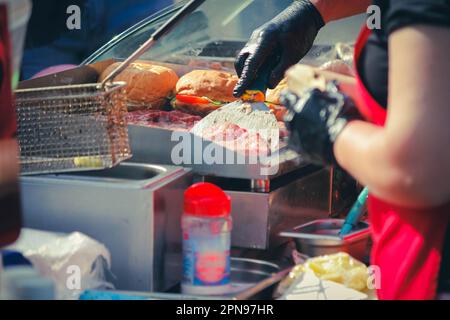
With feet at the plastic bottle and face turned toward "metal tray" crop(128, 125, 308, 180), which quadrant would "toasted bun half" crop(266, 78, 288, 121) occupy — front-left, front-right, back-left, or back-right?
front-right

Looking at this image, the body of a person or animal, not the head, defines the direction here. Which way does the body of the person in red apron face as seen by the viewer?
to the viewer's left

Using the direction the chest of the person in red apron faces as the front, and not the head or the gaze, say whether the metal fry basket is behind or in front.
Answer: in front

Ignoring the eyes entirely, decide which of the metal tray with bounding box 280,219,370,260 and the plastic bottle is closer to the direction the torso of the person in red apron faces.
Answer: the plastic bottle

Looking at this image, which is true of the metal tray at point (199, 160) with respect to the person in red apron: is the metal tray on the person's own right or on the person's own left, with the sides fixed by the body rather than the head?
on the person's own right

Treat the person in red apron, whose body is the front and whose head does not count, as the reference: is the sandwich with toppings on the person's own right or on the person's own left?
on the person's own right

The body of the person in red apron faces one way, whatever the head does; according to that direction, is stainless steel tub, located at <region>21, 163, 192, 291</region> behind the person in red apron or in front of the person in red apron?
in front

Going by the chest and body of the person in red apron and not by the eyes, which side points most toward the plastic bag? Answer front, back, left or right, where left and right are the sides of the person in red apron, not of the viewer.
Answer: front
